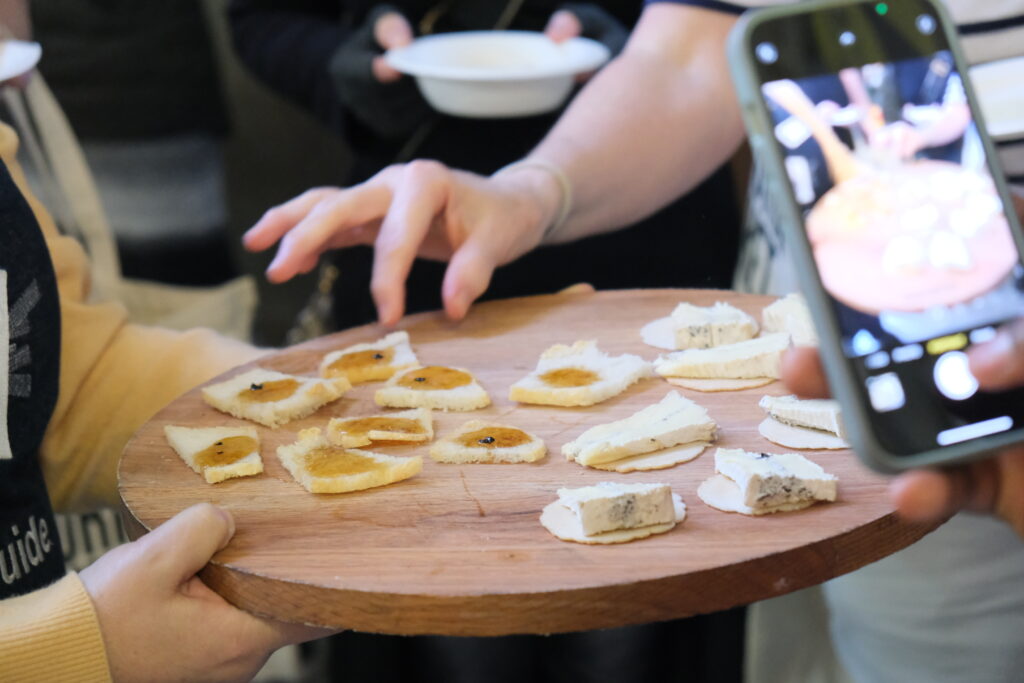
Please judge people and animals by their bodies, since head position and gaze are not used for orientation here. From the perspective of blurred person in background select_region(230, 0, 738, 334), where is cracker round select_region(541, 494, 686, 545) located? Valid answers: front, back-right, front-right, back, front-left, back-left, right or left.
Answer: front

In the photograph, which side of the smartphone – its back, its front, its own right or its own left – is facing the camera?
front

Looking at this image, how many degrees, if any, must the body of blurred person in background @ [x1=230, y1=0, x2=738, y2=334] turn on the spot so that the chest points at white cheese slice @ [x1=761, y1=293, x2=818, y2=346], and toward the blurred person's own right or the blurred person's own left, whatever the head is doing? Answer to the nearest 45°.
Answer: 0° — they already face it

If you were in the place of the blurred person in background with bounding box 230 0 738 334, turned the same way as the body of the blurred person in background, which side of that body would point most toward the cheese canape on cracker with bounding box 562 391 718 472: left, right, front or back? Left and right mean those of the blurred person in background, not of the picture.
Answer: front

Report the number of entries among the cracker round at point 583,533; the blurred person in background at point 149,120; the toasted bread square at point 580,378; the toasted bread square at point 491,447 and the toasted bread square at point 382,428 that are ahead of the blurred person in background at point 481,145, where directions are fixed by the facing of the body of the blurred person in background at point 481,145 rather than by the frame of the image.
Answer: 4

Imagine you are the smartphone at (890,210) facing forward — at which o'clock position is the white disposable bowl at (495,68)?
The white disposable bowl is roughly at 5 o'clock from the smartphone.

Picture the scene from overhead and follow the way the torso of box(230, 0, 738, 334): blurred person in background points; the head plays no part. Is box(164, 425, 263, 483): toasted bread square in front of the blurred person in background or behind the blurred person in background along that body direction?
in front

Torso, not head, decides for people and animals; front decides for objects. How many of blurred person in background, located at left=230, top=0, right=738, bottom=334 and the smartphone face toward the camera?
2

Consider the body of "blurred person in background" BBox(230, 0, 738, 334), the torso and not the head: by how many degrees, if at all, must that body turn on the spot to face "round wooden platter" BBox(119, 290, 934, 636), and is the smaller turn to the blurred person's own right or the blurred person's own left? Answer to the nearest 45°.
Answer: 0° — they already face it
